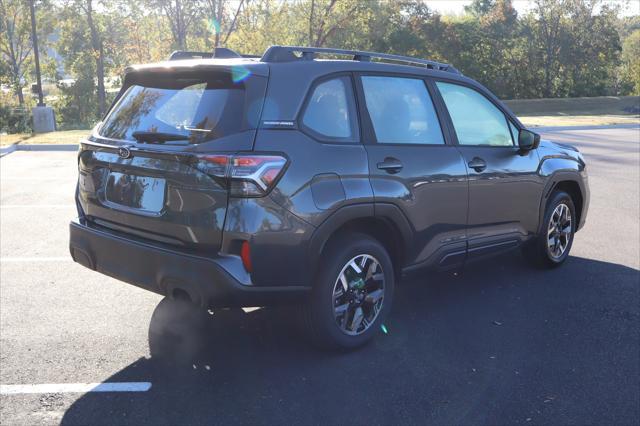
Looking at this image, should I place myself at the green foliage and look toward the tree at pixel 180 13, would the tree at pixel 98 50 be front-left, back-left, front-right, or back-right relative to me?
front-left

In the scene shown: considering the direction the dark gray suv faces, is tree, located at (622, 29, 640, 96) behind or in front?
in front

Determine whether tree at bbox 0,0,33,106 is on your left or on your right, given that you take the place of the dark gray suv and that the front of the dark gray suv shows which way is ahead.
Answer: on your left

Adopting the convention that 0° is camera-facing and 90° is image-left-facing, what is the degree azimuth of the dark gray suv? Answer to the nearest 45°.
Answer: approximately 225°

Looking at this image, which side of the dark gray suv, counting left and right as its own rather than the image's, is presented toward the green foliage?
left

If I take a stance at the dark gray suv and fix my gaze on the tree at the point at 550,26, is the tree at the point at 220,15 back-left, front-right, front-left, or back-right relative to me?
front-left

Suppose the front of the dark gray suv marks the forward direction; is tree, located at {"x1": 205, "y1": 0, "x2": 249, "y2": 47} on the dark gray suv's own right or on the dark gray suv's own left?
on the dark gray suv's own left
